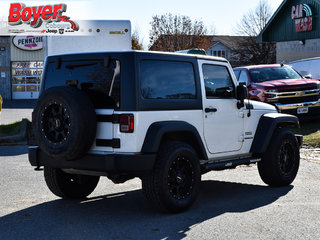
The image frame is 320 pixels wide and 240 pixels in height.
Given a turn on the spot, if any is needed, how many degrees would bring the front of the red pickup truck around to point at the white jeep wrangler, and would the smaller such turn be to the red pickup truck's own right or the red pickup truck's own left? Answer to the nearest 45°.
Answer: approximately 45° to the red pickup truck's own right

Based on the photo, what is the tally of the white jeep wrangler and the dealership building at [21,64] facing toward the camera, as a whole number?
1

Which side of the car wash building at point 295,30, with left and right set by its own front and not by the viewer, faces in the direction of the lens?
front

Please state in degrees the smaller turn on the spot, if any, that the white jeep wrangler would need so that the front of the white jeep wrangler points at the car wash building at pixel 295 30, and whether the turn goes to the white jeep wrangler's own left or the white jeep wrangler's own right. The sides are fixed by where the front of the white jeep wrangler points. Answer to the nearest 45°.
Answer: approximately 45° to the white jeep wrangler's own left

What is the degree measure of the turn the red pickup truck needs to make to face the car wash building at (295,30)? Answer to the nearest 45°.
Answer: approximately 135° to its left

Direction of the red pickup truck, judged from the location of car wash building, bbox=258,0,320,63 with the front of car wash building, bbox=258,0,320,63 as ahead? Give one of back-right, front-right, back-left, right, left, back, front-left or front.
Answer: front

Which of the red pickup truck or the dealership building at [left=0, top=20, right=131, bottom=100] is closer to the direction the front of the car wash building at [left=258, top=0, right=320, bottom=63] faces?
the red pickup truck

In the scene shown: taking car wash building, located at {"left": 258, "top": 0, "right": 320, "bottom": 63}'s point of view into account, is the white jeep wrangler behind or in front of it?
in front

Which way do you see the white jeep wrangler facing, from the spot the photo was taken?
facing away from the viewer and to the right of the viewer

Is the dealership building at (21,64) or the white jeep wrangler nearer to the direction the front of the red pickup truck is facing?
the white jeep wrangler

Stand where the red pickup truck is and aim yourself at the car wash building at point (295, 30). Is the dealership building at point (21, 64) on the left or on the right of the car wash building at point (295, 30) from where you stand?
left

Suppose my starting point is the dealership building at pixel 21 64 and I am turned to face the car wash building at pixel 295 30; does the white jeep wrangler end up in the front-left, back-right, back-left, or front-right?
front-right

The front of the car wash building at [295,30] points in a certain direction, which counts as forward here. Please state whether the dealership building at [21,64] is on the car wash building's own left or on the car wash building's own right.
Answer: on the car wash building's own right

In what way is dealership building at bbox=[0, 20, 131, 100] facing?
toward the camera

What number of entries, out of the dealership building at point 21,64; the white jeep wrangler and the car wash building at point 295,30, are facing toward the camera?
2
